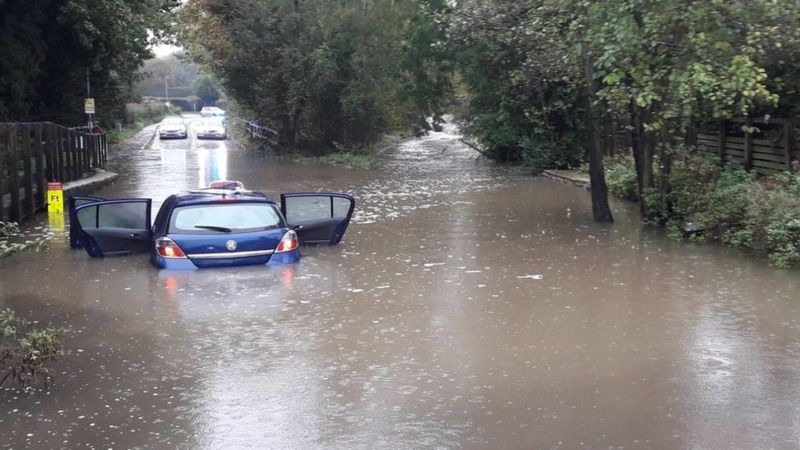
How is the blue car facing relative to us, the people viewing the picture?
facing away from the viewer

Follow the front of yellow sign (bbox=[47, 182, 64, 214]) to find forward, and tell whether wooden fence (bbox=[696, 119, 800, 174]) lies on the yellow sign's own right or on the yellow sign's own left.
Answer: on the yellow sign's own left

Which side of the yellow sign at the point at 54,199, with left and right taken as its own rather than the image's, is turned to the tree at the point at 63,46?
back

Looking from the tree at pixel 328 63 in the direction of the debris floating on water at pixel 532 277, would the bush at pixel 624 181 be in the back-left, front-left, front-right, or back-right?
front-left

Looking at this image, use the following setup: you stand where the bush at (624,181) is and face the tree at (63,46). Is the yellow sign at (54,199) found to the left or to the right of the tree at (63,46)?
left

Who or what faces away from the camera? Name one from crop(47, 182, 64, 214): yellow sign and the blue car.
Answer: the blue car

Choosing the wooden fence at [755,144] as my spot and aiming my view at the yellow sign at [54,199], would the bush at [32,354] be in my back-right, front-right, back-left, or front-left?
front-left

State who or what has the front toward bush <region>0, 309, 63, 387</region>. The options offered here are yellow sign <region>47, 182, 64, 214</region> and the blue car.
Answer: the yellow sign

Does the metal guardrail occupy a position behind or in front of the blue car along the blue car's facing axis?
in front

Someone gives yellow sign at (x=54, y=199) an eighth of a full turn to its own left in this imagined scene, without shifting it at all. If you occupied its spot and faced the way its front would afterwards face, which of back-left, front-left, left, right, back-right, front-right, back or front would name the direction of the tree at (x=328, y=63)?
left

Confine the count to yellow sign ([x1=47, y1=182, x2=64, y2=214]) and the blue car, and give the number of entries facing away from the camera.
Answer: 1

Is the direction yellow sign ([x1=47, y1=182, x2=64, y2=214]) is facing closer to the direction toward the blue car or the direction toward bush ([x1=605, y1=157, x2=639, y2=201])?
the blue car

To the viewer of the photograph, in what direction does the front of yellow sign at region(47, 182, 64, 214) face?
facing the viewer

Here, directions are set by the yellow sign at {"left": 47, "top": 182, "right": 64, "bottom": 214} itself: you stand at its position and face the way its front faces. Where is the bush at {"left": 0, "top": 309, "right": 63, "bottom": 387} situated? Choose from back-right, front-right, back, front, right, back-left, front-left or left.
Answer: front

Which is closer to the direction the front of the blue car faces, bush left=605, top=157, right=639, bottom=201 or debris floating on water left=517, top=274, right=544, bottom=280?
the bush

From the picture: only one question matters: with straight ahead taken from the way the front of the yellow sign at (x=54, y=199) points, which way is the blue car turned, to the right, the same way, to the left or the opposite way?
the opposite way

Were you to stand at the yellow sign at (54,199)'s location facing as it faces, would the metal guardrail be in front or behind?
behind
